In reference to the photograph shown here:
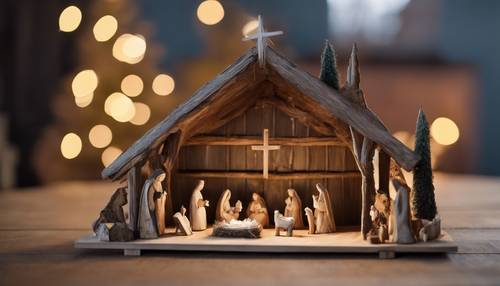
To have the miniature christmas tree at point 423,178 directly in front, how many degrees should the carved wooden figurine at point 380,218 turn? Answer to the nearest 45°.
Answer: approximately 180°

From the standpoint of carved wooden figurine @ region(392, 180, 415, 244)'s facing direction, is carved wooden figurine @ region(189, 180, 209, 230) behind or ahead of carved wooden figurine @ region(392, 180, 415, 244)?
ahead

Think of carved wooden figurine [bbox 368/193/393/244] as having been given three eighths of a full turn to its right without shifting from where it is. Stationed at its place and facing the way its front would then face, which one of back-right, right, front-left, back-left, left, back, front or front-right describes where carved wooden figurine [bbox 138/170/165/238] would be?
left

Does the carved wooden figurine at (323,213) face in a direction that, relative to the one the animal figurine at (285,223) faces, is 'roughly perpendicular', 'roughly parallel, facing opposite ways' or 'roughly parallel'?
roughly parallel

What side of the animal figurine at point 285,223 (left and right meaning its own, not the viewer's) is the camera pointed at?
left

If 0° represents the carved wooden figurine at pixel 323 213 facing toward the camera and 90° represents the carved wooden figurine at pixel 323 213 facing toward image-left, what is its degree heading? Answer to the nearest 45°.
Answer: approximately 90°

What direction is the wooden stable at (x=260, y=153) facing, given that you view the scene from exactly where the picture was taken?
facing the viewer

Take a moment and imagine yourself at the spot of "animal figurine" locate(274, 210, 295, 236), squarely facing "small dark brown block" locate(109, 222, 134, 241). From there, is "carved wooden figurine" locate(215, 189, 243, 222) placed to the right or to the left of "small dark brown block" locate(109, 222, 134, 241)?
right

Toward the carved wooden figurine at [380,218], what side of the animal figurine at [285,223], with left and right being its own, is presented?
back

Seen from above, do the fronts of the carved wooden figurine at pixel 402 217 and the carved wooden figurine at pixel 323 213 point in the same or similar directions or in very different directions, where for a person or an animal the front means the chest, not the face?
same or similar directions

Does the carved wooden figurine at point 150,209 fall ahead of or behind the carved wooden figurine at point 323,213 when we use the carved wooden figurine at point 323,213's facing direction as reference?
ahead

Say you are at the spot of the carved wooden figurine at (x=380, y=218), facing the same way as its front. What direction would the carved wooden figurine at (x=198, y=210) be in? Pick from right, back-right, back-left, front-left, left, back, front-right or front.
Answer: front-right

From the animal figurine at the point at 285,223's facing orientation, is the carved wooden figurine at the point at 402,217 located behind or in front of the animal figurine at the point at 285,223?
behind
